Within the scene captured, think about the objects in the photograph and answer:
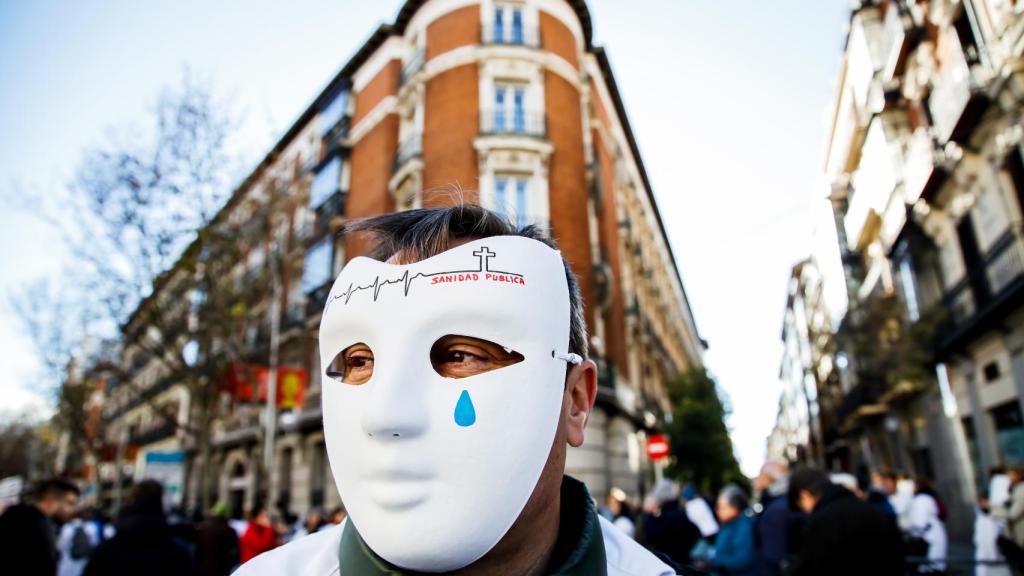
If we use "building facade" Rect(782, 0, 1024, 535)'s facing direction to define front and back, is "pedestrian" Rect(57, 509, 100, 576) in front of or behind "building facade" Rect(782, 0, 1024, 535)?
in front

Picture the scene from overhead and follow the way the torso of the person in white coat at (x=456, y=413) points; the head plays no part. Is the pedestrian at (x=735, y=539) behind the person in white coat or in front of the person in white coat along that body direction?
behind

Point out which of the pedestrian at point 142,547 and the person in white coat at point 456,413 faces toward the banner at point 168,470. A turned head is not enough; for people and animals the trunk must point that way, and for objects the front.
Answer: the pedestrian

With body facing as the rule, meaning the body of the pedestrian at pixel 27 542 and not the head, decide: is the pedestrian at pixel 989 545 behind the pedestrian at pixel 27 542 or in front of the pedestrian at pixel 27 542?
in front

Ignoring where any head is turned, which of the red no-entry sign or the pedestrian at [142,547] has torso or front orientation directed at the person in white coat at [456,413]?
the red no-entry sign

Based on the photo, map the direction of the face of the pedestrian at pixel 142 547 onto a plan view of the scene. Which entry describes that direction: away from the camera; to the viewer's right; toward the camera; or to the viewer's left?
away from the camera

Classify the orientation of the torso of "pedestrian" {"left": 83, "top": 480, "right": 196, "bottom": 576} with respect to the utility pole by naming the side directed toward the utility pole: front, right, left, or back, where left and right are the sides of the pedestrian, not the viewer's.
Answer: front

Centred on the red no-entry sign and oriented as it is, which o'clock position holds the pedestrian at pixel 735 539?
The pedestrian is roughly at 12 o'clock from the red no-entry sign.

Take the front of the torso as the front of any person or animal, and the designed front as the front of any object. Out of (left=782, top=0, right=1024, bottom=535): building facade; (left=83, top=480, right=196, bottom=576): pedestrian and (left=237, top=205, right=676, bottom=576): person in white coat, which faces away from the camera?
the pedestrian

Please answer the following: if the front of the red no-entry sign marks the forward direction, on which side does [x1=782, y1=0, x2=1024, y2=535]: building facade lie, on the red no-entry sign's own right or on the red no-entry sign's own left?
on the red no-entry sign's own left

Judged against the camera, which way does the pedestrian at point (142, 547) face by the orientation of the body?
away from the camera
